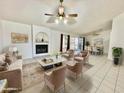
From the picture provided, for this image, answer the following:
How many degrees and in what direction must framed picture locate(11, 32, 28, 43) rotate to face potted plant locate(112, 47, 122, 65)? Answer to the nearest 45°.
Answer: approximately 45° to its left

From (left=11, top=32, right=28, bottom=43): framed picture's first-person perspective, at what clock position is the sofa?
The sofa is roughly at 12 o'clock from the framed picture.

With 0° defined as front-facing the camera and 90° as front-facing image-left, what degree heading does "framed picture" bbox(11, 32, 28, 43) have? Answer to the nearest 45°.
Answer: approximately 0°

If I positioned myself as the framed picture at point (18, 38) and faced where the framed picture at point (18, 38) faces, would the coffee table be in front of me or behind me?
in front

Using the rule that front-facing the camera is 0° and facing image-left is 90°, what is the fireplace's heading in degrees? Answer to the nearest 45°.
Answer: approximately 0°

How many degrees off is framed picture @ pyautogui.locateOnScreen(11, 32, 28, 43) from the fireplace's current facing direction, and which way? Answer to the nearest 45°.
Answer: approximately 45° to its right

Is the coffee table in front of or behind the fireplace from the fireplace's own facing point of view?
in front

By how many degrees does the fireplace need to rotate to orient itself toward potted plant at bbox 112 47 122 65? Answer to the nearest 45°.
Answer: approximately 45° to its left

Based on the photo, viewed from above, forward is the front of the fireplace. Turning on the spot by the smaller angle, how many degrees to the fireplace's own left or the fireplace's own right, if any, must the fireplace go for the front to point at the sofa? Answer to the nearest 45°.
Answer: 0° — it already faces it
